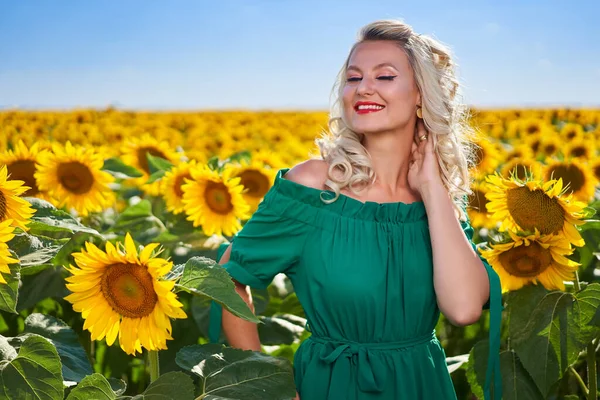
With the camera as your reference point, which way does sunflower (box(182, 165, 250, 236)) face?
facing the viewer

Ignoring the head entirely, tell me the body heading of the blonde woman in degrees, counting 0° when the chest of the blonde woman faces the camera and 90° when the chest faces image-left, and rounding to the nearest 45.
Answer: approximately 0°

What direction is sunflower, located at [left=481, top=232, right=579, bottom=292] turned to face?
toward the camera

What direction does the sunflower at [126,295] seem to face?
toward the camera

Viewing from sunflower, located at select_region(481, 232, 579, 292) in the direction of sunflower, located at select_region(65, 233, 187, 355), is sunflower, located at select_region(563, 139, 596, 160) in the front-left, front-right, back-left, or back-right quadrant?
back-right

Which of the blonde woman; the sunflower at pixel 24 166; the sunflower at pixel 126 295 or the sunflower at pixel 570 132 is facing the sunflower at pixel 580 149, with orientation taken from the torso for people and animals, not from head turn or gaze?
the sunflower at pixel 570 132

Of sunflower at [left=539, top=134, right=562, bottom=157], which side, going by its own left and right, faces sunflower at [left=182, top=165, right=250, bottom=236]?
front

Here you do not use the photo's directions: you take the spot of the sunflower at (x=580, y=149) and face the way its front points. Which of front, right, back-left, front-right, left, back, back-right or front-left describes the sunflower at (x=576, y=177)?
front

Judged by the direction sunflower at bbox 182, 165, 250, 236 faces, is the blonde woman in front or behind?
in front

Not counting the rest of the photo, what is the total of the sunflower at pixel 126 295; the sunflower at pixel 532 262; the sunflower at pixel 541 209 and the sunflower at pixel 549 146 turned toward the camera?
4

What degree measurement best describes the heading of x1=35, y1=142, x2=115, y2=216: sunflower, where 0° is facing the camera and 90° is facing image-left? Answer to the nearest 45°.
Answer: approximately 0°

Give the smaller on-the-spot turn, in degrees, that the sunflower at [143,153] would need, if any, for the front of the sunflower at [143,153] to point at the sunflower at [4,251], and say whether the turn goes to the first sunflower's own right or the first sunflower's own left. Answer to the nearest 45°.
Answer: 0° — it already faces it

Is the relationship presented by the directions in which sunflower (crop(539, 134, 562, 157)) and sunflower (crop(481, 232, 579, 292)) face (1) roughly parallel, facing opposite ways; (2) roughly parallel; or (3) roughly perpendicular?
roughly parallel

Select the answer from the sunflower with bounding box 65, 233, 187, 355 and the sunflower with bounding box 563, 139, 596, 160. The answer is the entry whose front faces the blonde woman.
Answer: the sunflower with bounding box 563, 139, 596, 160
